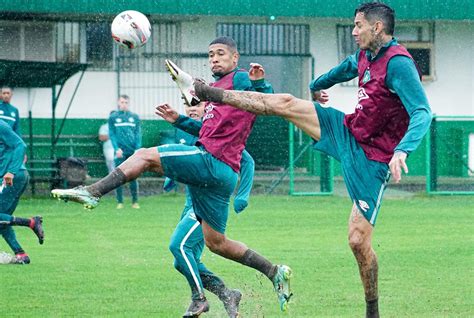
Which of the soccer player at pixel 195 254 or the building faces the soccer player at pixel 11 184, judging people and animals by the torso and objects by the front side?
the building

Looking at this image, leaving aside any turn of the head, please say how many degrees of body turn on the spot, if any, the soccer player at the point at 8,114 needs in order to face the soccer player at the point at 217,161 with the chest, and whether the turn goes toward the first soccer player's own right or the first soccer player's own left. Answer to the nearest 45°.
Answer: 0° — they already face them

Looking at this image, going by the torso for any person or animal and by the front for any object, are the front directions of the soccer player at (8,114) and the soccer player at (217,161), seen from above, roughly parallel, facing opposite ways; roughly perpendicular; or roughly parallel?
roughly perpendicular

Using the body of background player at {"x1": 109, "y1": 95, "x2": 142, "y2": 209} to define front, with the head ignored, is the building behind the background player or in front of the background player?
behind

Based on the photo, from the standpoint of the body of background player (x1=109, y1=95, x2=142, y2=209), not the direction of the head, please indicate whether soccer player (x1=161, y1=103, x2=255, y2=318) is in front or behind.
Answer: in front

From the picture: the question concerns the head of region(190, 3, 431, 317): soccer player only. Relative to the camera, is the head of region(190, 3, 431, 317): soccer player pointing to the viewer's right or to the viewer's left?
to the viewer's left

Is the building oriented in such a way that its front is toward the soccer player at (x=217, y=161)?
yes

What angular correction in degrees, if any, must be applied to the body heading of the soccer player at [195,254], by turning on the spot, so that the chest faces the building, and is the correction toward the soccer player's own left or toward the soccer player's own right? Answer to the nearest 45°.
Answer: approximately 135° to the soccer player's own right
